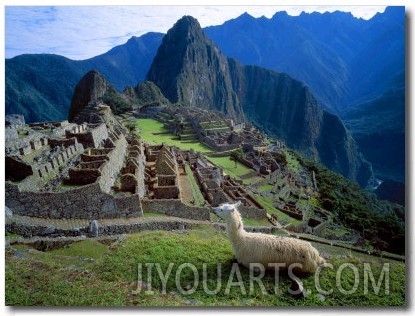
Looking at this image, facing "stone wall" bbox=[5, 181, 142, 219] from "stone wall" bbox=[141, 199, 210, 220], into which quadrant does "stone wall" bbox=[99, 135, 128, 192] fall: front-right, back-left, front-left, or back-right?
front-right

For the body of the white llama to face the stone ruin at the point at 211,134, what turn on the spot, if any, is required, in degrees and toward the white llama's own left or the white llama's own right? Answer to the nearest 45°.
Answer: approximately 90° to the white llama's own right

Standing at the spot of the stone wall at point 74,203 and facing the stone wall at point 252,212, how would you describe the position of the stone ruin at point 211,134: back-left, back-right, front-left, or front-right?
front-left

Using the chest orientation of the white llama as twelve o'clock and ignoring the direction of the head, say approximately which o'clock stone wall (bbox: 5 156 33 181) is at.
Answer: The stone wall is roughly at 1 o'clock from the white llama.

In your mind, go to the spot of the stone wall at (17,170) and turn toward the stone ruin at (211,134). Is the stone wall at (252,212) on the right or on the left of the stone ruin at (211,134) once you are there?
right

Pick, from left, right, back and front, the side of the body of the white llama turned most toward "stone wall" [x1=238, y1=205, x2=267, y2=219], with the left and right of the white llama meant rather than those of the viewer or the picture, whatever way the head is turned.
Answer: right

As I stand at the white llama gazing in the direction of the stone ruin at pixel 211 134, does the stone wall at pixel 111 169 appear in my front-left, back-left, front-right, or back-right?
front-left

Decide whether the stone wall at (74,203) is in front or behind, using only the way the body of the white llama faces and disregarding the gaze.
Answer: in front

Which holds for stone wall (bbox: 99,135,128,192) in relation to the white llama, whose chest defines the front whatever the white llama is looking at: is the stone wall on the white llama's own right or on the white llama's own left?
on the white llama's own right

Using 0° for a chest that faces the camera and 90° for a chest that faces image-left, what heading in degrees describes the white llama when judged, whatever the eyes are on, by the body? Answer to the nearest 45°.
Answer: approximately 90°
